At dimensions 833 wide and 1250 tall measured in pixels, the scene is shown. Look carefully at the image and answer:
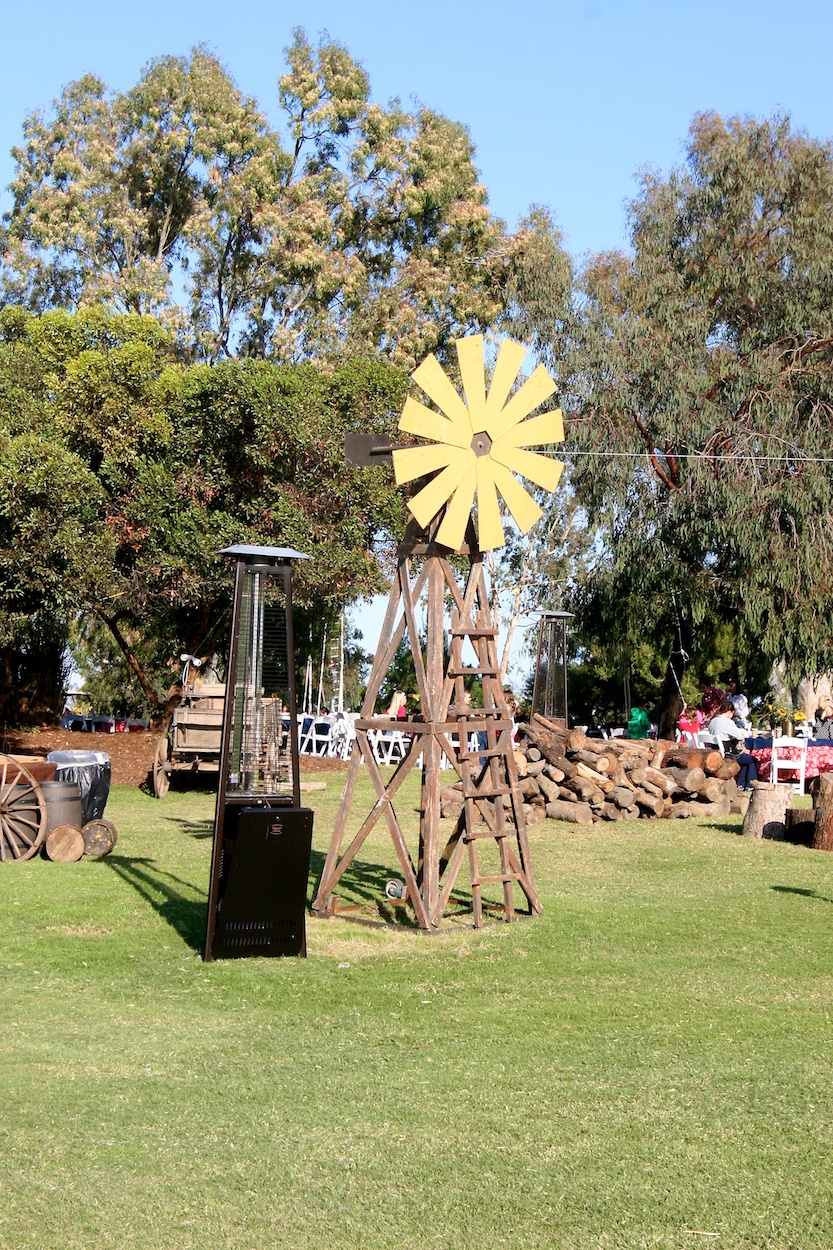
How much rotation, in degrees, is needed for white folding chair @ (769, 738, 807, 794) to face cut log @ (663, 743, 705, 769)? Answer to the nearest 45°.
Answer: approximately 135° to its left

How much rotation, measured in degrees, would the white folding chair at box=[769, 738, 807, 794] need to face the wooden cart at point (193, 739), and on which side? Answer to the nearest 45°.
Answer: approximately 90° to its left

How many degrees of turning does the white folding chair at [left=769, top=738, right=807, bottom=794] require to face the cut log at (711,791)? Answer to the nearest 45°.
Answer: approximately 135° to its left

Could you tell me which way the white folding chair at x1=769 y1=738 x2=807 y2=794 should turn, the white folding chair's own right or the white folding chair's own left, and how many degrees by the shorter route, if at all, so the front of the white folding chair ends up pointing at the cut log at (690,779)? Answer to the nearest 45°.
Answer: approximately 135° to the white folding chair's own left

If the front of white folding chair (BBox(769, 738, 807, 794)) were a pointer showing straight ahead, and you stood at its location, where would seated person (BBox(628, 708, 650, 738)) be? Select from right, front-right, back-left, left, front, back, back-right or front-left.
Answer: front-left

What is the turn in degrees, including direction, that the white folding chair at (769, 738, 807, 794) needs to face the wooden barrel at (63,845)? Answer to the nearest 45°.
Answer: approximately 135° to its left

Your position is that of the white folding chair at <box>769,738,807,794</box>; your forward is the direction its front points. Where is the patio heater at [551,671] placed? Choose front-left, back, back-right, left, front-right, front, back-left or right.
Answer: left

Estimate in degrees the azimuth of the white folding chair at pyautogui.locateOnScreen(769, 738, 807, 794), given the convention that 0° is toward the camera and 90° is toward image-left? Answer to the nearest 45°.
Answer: approximately 180°

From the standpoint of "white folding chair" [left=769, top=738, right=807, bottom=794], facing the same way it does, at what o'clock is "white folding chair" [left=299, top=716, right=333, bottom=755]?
"white folding chair" [left=299, top=716, right=333, bottom=755] is roughly at 10 o'clock from "white folding chair" [left=769, top=738, right=807, bottom=794].

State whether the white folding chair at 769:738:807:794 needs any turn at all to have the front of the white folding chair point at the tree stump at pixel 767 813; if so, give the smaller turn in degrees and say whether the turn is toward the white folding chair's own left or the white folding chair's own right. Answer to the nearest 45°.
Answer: approximately 180°

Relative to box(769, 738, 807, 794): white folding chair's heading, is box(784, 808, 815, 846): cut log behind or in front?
behind

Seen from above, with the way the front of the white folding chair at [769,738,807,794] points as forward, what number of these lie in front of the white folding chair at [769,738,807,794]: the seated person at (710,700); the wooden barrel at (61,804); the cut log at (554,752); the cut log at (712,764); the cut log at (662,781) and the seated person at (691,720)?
2

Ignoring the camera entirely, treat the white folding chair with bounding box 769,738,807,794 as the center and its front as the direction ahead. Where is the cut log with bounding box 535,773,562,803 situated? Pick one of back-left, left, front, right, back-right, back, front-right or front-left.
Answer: back-left

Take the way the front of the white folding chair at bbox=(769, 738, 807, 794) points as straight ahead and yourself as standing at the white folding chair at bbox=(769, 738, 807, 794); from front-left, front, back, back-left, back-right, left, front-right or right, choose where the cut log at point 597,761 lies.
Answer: back-left

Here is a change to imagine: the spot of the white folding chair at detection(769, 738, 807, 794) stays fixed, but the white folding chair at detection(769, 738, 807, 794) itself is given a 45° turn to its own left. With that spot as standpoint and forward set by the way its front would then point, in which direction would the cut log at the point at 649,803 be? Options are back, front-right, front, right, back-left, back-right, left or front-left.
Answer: left
